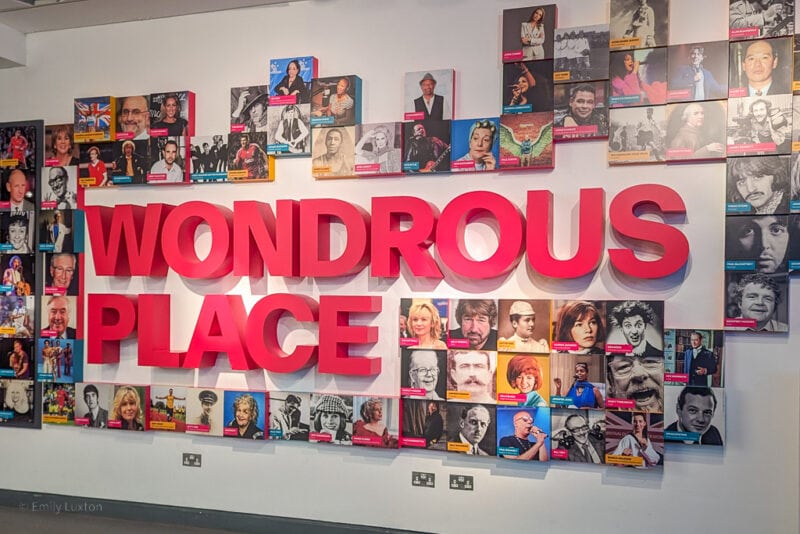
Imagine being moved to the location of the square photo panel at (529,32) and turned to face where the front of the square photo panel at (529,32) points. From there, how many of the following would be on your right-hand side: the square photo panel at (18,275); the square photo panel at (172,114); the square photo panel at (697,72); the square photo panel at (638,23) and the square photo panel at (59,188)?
3

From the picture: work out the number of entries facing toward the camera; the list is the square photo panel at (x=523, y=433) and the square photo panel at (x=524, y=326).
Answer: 2

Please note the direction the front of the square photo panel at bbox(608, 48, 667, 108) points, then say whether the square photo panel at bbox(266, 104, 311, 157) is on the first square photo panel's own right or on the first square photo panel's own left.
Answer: on the first square photo panel's own right

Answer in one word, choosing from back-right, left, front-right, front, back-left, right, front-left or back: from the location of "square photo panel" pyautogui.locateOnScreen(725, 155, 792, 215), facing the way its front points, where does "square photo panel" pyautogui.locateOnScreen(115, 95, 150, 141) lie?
right

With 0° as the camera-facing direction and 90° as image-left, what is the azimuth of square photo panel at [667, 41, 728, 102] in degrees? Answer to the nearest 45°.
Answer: approximately 0°

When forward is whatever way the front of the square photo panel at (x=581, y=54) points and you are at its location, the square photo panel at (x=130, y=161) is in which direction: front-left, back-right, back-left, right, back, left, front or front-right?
right

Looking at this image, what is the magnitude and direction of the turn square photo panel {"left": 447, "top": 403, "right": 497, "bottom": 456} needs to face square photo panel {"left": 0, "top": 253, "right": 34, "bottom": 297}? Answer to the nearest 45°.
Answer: approximately 90° to its right

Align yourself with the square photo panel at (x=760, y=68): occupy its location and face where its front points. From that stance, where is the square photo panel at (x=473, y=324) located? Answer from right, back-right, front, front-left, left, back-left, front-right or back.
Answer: right

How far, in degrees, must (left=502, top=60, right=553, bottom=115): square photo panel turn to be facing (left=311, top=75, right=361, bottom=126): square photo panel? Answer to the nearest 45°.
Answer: approximately 90° to its right
